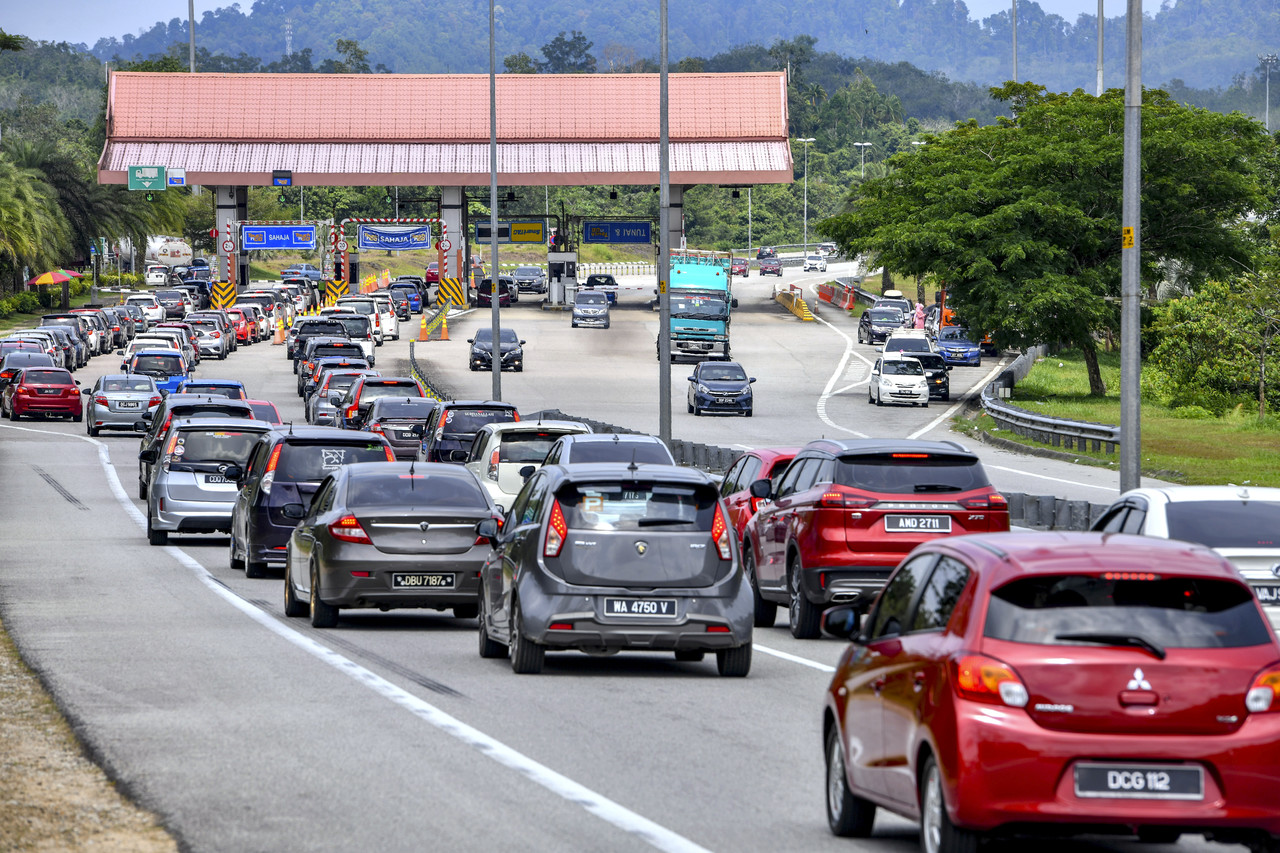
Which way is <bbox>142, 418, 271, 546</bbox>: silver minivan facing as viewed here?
away from the camera

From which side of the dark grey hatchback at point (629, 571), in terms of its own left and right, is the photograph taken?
back

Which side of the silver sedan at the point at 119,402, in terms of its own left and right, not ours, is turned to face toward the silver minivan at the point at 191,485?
back

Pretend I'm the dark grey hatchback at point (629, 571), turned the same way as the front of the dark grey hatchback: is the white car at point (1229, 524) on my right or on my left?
on my right

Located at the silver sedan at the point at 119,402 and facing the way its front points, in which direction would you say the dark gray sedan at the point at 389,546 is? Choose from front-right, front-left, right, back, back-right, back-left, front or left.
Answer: back

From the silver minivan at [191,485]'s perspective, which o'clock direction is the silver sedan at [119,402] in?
The silver sedan is roughly at 12 o'clock from the silver minivan.

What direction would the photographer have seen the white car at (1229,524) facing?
facing away from the viewer and to the left of the viewer

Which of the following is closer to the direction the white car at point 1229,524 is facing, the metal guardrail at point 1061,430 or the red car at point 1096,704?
the metal guardrail

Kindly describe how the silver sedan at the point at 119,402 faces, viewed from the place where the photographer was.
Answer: facing away from the viewer

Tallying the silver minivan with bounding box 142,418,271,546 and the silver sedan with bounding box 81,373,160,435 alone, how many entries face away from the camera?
2

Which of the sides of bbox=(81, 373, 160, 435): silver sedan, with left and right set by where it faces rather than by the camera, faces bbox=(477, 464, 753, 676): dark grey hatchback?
back
